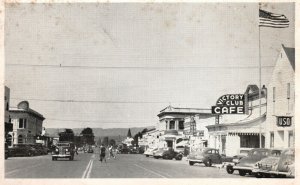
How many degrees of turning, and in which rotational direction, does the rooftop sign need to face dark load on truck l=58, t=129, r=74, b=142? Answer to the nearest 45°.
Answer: approximately 135° to its right

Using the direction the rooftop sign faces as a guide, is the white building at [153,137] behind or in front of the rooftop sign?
behind

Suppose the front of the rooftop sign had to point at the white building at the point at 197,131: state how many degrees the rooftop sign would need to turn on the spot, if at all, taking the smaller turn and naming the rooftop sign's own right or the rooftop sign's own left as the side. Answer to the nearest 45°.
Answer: approximately 180°

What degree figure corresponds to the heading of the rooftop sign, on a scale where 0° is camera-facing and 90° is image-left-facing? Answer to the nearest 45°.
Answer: approximately 0°
